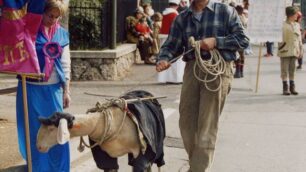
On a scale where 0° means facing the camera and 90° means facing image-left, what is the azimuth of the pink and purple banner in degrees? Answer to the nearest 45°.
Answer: approximately 0°

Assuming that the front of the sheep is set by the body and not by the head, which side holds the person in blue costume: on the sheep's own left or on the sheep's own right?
on the sheep's own right

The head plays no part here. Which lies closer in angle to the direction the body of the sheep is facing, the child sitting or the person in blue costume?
the person in blue costume

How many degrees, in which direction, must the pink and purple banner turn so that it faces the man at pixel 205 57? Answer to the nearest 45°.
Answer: approximately 90° to its left

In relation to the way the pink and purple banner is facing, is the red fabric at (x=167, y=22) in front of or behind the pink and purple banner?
behind

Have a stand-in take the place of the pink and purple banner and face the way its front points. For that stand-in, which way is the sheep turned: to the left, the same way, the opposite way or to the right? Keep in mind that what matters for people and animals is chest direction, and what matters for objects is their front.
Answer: to the right

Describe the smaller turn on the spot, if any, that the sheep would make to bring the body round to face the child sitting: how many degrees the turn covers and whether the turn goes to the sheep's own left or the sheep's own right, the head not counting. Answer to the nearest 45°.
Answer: approximately 90° to the sheep's own right

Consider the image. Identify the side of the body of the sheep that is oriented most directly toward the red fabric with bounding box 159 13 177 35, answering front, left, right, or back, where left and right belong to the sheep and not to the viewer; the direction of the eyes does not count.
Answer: right

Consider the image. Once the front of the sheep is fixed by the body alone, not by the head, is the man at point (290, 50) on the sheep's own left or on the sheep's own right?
on the sheep's own right

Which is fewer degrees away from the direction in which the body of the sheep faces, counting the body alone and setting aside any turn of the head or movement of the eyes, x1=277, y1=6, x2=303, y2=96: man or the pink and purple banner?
the pink and purple banner

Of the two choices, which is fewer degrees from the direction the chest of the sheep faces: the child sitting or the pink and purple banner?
the pink and purple banner

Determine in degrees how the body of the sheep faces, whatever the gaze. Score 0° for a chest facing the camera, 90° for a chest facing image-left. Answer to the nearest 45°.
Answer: approximately 90°

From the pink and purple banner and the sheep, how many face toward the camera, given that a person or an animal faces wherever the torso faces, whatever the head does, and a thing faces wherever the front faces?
1
